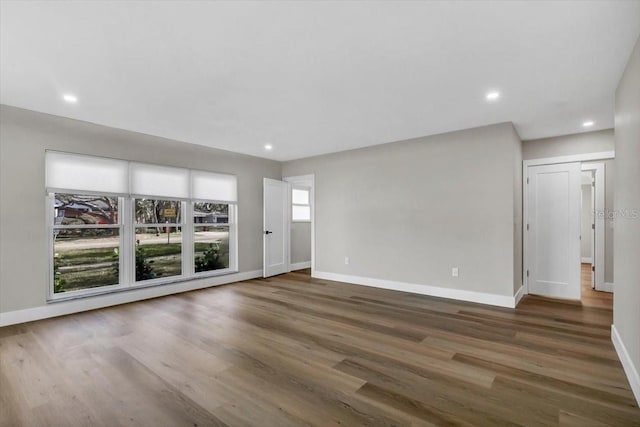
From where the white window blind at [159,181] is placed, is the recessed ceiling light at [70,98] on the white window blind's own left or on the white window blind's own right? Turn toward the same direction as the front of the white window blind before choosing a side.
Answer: on the white window blind's own right

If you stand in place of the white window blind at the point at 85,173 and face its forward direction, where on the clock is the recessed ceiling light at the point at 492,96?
The recessed ceiling light is roughly at 12 o'clock from the white window blind.

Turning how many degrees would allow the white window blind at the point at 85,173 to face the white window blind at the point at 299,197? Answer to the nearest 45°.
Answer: approximately 45° to its left

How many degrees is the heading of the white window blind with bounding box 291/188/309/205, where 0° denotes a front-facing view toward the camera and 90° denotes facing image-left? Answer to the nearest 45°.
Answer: approximately 315°

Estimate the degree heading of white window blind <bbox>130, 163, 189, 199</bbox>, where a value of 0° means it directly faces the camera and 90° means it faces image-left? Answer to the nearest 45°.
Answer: approximately 315°

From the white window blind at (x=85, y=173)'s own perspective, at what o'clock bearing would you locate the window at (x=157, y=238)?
The window is roughly at 10 o'clock from the white window blind.

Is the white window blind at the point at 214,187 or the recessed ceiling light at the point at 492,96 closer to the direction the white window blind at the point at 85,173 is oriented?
the recessed ceiling light

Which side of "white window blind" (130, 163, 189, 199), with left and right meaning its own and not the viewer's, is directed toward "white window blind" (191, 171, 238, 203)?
left

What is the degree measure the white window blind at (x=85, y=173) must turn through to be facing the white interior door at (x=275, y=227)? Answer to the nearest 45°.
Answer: approximately 45° to its left
